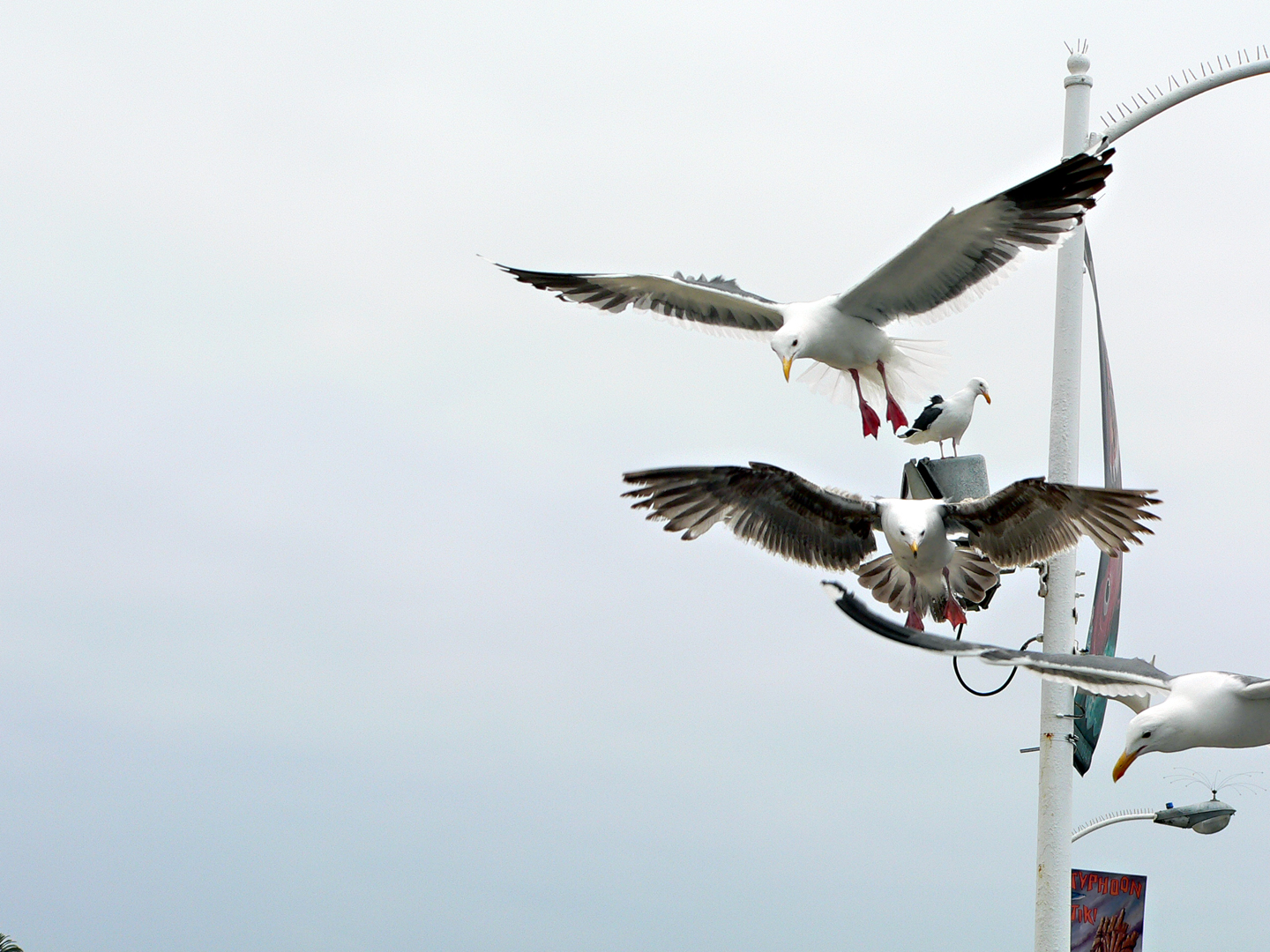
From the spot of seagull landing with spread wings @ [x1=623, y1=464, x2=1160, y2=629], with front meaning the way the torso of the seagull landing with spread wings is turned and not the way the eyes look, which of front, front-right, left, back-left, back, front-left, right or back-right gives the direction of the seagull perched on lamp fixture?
back

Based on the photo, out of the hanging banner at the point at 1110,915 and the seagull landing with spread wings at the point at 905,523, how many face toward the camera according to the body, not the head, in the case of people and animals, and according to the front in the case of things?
2

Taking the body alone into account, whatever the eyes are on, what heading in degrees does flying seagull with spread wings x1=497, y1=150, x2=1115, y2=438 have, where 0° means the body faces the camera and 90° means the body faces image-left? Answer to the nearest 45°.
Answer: approximately 45°

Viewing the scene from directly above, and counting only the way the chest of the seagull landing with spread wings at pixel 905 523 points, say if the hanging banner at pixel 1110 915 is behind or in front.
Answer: behind

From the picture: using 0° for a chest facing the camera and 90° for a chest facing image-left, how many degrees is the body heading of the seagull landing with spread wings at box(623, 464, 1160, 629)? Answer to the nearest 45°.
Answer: approximately 0°

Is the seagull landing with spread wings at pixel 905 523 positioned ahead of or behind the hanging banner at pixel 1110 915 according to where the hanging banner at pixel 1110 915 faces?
ahead
